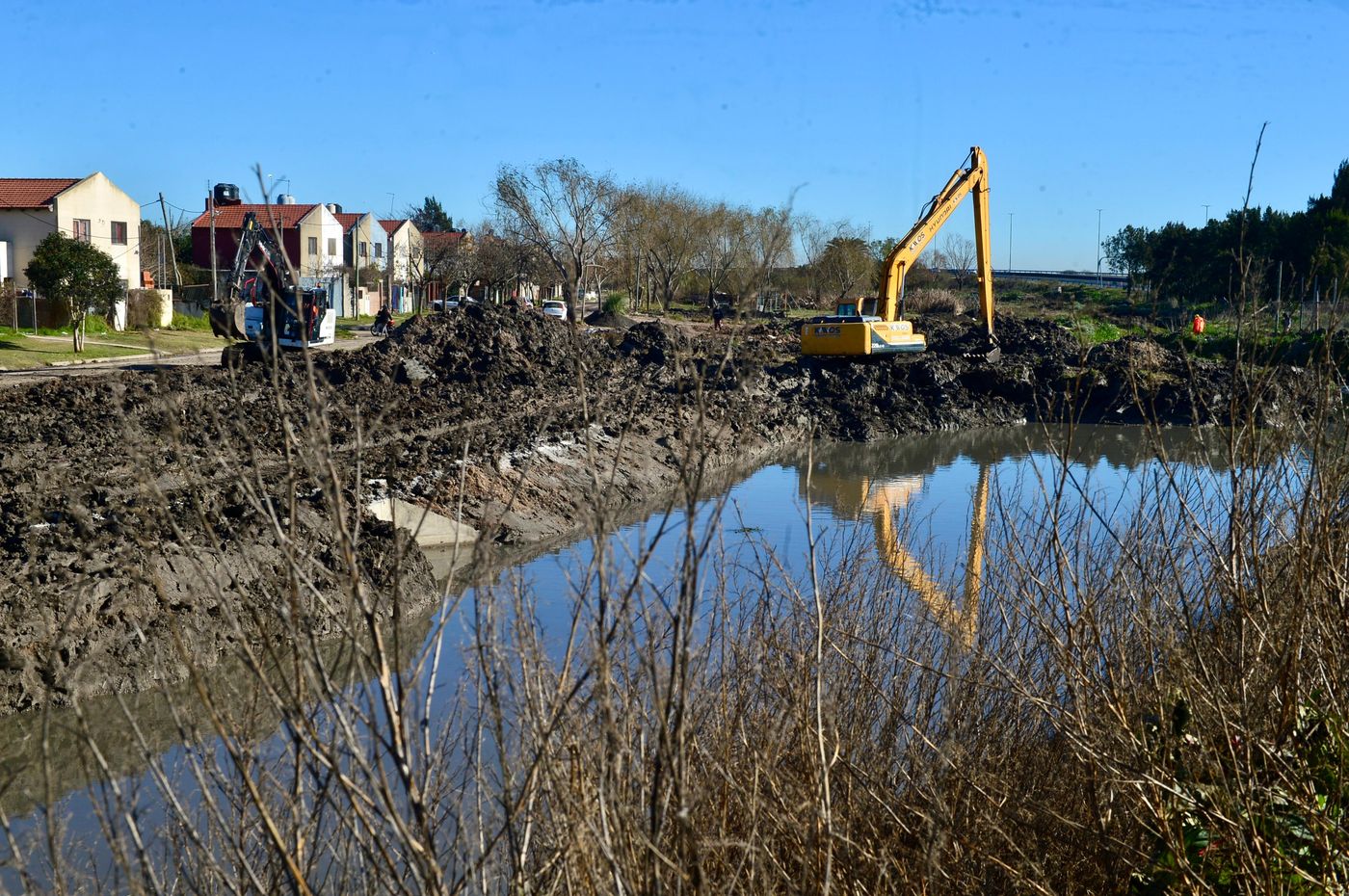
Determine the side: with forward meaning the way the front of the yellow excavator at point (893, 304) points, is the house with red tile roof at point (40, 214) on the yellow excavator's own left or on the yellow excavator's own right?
on the yellow excavator's own left

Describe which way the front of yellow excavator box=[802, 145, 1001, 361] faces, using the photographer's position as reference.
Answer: facing away from the viewer and to the right of the viewer

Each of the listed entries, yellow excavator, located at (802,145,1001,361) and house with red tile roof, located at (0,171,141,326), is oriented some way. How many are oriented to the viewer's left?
0

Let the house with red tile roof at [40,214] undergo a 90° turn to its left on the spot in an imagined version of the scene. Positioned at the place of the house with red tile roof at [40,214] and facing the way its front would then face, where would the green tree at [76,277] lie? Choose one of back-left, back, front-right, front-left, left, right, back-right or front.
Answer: back-right

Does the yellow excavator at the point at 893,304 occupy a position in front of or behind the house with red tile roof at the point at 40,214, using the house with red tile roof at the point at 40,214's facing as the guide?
in front

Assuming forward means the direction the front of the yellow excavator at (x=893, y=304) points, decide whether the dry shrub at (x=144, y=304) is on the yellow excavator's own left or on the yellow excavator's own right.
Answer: on the yellow excavator's own left

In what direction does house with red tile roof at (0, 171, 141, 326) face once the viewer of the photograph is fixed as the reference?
facing the viewer and to the right of the viewer

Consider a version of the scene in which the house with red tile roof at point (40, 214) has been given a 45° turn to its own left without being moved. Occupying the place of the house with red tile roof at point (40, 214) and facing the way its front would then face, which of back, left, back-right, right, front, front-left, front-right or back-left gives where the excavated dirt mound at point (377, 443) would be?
right

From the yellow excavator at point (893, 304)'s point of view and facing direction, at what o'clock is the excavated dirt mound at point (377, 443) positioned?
The excavated dirt mound is roughly at 5 o'clock from the yellow excavator.
